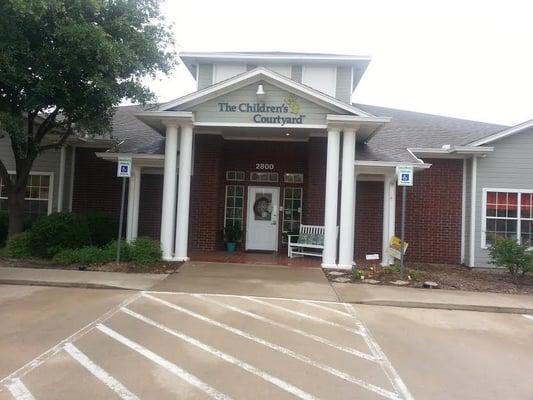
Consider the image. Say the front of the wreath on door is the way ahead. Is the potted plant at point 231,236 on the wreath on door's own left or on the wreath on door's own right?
on the wreath on door's own right

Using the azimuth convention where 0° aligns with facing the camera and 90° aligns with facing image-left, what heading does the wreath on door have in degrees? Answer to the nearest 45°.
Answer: approximately 0°

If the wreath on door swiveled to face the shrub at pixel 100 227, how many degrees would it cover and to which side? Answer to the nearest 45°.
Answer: approximately 90° to its right

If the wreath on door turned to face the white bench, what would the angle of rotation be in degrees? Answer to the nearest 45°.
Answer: approximately 45° to its left

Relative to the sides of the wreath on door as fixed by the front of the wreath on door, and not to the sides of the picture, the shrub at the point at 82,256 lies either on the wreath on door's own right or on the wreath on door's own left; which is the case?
on the wreath on door's own right

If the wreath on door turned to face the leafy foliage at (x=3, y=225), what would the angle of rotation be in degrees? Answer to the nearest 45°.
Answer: approximately 90° to its right

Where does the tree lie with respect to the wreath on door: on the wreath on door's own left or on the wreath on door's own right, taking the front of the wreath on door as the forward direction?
on the wreath on door's own right

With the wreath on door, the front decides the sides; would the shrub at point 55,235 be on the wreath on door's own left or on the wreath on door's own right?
on the wreath on door's own right
